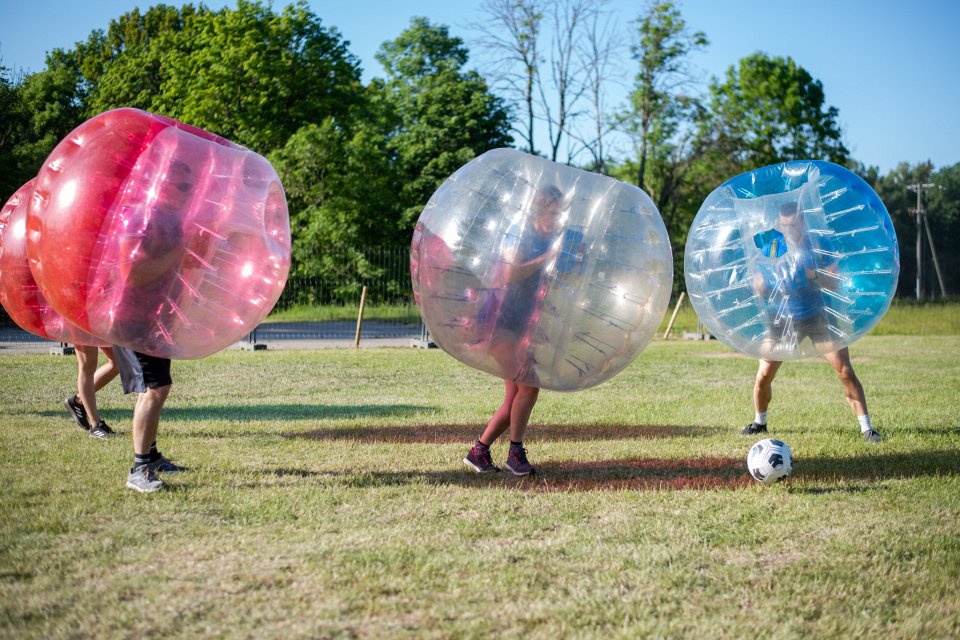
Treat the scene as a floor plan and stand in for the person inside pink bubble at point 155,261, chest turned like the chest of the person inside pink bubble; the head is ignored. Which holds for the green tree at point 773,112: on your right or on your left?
on your left

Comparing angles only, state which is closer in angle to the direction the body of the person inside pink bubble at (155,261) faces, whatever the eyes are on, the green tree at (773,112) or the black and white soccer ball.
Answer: the black and white soccer ball

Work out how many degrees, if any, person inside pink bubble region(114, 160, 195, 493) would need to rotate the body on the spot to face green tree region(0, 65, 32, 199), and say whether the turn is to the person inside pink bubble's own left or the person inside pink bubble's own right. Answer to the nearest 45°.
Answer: approximately 90° to the person inside pink bubble's own left

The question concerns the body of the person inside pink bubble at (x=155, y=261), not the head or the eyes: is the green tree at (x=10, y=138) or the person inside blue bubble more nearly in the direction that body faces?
the person inside blue bubble

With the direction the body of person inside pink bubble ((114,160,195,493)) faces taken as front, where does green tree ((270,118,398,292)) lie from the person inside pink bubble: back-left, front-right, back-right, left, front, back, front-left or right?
left

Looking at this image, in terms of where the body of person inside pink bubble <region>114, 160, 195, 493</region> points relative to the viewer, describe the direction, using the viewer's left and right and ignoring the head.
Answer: facing to the right of the viewer

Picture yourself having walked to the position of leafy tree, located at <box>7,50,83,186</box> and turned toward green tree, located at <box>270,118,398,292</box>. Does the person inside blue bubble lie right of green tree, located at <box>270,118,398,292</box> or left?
right

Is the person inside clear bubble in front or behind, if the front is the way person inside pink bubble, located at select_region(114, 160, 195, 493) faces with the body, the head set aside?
in front

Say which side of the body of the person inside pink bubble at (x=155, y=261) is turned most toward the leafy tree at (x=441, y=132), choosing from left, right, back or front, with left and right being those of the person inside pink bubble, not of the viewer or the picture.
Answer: left

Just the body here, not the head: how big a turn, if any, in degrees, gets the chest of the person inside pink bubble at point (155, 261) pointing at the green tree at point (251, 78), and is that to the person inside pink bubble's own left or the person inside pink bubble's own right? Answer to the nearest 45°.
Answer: approximately 90° to the person inside pink bubble's own left

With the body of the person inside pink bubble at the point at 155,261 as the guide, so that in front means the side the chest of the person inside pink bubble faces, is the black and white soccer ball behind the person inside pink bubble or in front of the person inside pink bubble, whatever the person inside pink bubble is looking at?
in front
